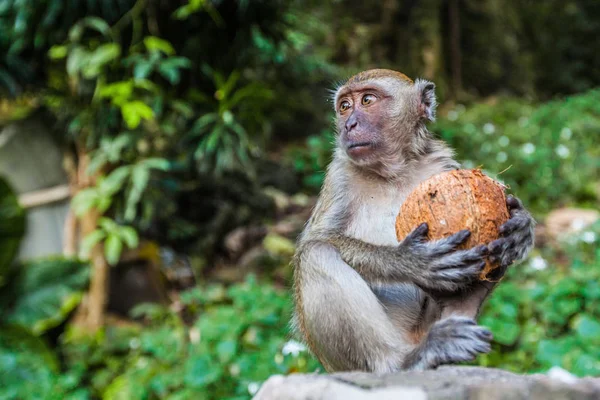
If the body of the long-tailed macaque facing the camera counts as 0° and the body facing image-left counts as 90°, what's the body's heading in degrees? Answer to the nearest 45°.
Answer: approximately 315°

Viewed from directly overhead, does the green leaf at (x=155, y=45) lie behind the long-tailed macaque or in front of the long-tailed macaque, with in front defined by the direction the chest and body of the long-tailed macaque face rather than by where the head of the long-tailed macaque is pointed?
behind

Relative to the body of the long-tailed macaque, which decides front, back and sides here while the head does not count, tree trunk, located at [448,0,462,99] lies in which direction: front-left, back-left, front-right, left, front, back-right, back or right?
back-left

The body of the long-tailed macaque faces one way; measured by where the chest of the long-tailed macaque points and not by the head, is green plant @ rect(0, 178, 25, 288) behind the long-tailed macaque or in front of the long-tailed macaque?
behind

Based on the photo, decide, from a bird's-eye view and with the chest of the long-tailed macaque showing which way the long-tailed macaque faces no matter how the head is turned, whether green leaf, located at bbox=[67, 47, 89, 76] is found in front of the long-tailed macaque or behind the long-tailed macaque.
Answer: behind
